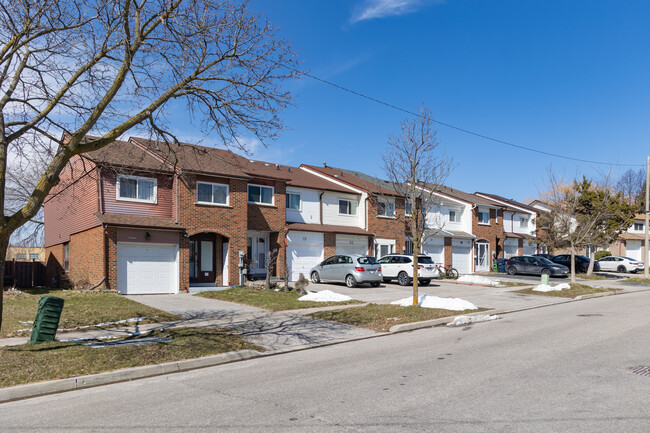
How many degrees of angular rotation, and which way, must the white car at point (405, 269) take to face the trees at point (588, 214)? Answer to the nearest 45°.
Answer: approximately 90° to its right

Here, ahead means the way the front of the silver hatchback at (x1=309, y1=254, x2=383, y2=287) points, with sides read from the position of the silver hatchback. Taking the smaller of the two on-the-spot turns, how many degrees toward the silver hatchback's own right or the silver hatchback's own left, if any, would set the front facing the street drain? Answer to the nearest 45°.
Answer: approximately 135° to the silver hatchback's own left

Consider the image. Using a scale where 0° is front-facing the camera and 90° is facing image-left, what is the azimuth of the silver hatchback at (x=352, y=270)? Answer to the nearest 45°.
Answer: approximately 135°

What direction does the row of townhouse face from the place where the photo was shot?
facing the viewer and to the right of the viewer

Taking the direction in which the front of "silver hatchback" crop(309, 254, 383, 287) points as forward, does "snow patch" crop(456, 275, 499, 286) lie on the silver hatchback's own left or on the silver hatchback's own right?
on the silver hatchback's own right

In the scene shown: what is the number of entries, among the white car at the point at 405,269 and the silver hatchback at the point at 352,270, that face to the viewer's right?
0
